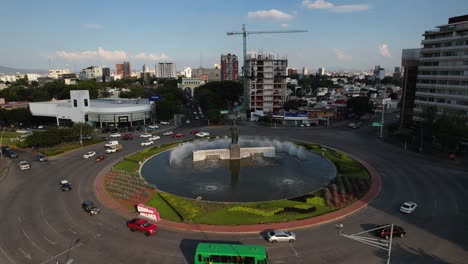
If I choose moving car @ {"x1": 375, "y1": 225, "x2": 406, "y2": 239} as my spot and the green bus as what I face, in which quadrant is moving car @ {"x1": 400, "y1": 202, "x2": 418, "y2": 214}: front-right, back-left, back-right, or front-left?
back-right

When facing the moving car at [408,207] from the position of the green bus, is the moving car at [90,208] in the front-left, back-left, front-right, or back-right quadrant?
back-left

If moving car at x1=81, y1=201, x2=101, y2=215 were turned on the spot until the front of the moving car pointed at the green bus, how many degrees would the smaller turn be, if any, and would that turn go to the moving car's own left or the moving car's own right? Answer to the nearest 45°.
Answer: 0° — it already faces it

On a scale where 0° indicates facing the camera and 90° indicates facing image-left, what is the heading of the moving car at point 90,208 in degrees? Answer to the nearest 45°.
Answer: approximately 315°

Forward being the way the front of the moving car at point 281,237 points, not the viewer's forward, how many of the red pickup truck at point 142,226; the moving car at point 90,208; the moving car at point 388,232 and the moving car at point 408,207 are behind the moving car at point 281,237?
2

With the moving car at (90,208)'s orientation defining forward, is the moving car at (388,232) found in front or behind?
in front

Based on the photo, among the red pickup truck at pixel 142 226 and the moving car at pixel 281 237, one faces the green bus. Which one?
the red pickup truck

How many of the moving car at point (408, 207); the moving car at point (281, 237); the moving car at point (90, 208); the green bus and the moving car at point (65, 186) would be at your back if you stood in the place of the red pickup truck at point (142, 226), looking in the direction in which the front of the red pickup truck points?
2

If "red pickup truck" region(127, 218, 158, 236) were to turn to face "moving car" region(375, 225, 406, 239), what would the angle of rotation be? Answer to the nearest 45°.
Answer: approximately 45° to its left

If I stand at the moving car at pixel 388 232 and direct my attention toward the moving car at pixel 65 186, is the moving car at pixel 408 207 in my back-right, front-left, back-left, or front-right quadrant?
back-right

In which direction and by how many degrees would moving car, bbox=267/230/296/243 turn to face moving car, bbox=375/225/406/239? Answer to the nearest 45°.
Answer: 0° — it already faces it

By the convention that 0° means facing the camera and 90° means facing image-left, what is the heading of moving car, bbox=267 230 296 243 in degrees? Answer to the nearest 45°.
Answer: approximately 270°

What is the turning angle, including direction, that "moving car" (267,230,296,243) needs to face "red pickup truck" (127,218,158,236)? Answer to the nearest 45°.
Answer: approximately 180°

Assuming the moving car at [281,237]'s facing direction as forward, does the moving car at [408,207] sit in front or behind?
in front

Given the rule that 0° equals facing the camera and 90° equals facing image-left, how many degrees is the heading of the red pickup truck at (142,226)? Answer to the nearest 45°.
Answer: approximately 315°
